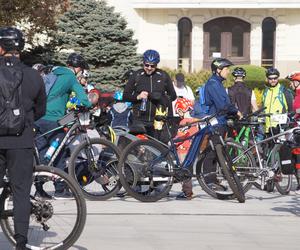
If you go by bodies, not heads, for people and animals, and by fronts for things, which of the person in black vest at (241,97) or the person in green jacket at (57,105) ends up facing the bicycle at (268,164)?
the person in green jacket

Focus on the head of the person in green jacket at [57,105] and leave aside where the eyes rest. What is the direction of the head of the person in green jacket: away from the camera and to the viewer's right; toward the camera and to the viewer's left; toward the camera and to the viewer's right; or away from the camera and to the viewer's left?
away from the camera and to the viewer's right

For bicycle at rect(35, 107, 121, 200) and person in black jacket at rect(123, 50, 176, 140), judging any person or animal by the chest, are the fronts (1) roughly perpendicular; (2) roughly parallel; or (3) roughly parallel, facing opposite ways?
roughly perpendicular

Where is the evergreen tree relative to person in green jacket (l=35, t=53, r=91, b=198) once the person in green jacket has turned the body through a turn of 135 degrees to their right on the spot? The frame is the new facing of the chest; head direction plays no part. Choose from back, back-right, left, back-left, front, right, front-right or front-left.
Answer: back-right

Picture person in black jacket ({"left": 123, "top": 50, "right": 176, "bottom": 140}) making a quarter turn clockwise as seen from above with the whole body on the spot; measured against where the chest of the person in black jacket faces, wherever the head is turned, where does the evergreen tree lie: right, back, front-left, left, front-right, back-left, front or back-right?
right

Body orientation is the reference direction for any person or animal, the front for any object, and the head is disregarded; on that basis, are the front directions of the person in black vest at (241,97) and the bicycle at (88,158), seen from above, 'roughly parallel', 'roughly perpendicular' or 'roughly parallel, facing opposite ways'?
roughly perpendicular

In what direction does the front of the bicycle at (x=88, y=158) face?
to the viewer's right

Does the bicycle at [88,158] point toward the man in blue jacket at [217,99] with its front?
yes
